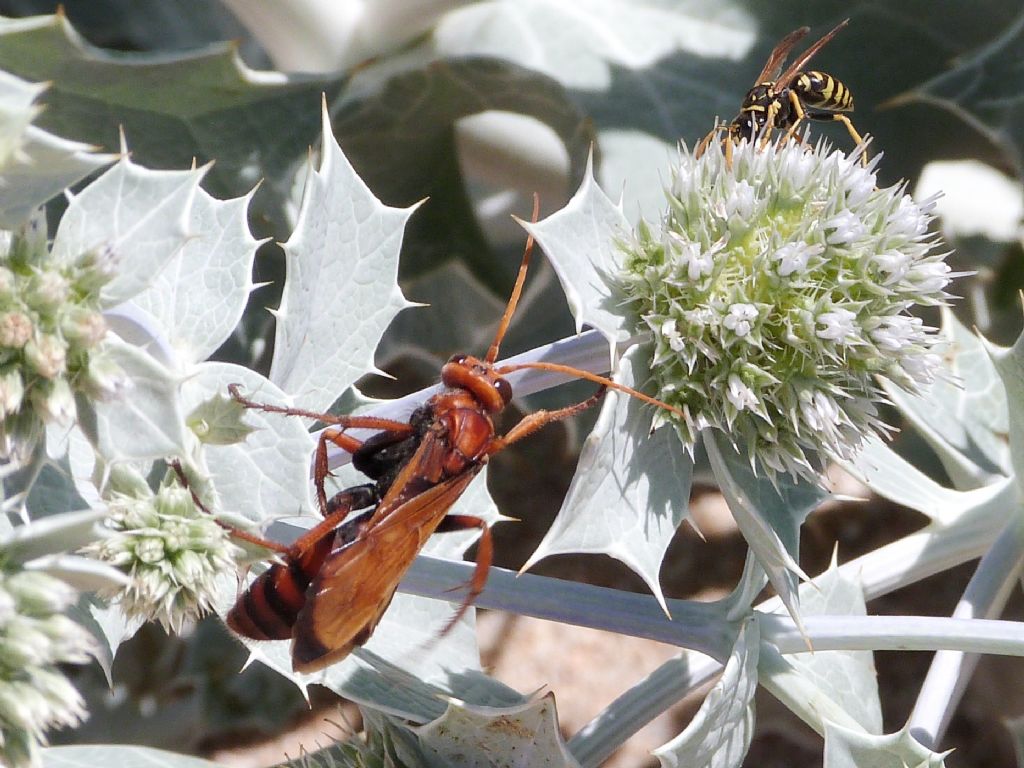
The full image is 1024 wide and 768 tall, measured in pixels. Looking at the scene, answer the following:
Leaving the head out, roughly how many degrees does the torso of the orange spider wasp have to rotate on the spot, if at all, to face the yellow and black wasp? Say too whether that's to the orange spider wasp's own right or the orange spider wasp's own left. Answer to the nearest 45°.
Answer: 0° — it already faces it

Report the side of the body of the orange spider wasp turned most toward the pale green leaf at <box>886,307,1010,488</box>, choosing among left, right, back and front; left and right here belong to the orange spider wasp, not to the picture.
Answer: front

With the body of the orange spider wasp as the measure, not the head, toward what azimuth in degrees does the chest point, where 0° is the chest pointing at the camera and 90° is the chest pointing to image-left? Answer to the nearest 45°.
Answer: approximately 225°
